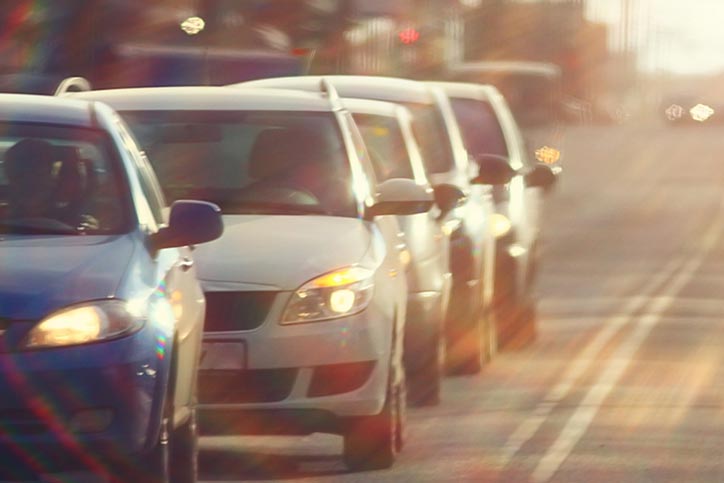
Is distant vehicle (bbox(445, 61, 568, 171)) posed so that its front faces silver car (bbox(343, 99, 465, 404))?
yes

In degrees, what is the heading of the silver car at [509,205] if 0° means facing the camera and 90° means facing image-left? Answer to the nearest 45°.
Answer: approximately 0°

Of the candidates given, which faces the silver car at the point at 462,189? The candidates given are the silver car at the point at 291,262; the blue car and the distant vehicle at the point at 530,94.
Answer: the distant vehicle

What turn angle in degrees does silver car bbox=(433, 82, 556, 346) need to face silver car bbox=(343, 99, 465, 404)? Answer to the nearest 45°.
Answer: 0° — it already faces it

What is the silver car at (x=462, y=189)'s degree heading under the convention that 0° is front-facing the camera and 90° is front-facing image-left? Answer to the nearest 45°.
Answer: approximately 0°

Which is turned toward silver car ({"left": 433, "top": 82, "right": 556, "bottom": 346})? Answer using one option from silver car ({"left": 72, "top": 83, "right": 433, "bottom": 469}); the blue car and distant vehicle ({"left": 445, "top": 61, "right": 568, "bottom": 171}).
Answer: the distant vehicle

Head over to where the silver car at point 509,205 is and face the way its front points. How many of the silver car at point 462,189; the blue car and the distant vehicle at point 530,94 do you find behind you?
1

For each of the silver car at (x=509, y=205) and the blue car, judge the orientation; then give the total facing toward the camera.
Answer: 2
